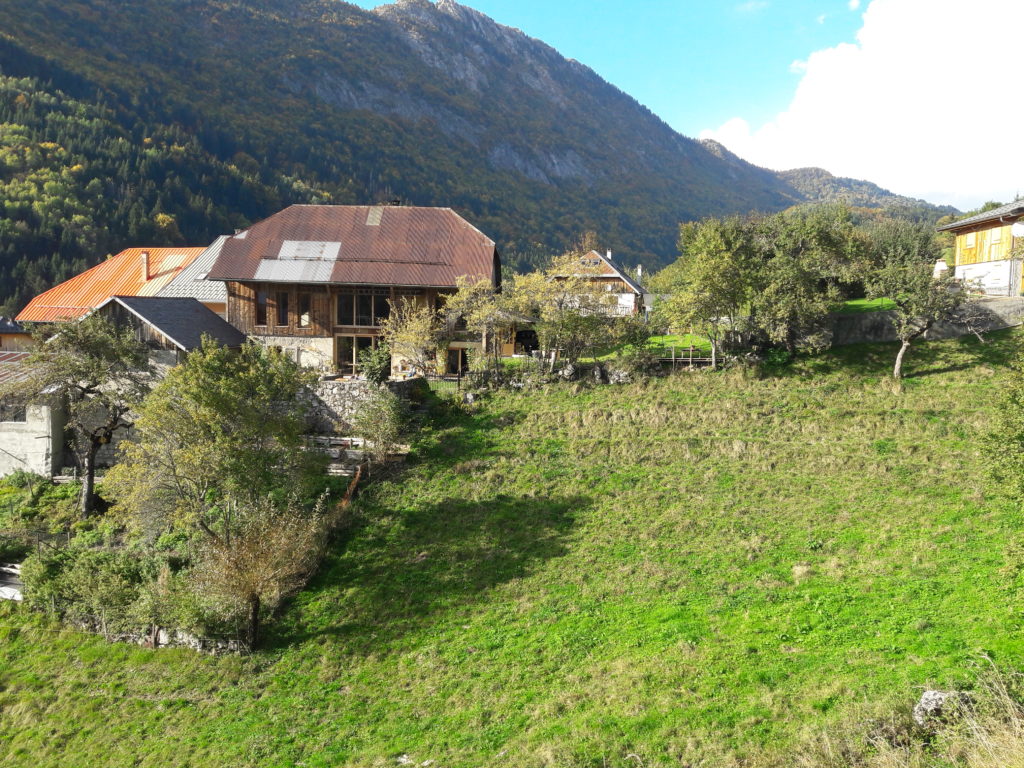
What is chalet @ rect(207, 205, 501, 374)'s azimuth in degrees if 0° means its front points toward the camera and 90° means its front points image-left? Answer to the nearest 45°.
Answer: approximately 0°

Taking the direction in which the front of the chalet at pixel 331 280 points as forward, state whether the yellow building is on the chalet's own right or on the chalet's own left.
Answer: on the chalet's own left

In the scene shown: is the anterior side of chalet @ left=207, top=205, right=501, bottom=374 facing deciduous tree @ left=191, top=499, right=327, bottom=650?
yes

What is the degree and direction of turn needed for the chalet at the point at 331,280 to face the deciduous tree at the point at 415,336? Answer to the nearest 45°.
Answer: approximately 45° to its left

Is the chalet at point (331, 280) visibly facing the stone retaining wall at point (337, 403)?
yes

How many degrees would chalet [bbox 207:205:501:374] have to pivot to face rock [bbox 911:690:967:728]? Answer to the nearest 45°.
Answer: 0° — it already faces it

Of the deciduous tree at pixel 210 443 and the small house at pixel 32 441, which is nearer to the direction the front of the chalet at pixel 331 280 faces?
the deciduous tree

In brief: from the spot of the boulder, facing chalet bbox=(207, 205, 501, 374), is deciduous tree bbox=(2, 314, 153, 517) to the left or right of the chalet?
left

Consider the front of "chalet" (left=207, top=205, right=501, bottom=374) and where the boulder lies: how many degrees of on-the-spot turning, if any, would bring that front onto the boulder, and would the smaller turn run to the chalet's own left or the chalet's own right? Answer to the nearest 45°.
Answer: approximately 45° to the chalet's own left
